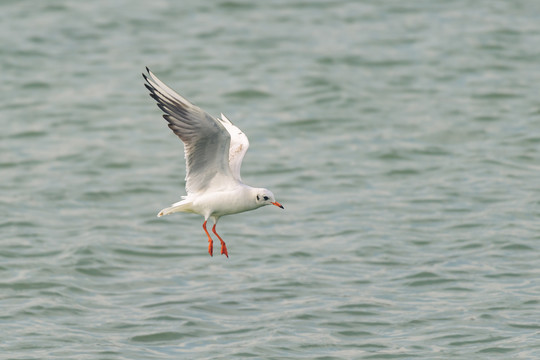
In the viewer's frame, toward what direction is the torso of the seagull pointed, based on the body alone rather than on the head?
to the viewer's right
